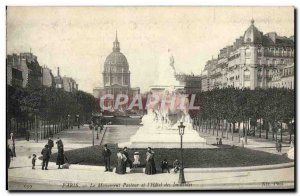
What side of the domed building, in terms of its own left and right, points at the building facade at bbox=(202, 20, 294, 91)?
front

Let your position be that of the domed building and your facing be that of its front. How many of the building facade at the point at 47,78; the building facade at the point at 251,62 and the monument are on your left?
2

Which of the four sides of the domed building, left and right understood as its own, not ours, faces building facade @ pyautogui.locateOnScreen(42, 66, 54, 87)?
front

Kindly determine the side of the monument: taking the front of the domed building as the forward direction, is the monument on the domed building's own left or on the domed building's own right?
on the domed building's own left

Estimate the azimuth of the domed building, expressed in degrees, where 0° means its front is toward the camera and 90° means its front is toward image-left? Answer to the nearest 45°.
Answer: approximately 0°

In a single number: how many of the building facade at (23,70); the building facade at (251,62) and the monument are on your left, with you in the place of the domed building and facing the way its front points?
2

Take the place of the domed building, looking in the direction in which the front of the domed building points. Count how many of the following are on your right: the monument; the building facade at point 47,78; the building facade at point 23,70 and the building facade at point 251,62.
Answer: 2
